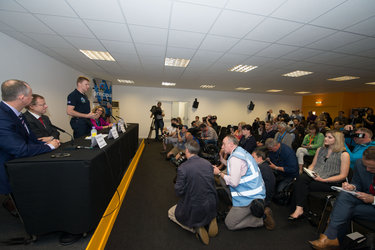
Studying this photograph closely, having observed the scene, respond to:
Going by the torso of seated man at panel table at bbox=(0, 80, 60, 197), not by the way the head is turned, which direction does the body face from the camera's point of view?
to the viewer's right

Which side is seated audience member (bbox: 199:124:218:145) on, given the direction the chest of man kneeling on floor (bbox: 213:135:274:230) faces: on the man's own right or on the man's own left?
on the man's own right

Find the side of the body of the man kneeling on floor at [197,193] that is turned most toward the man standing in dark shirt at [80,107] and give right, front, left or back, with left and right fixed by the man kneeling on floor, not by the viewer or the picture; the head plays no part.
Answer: front

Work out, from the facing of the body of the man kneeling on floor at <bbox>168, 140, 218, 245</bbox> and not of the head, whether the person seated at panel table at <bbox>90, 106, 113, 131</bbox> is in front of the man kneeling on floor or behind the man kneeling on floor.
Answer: in front

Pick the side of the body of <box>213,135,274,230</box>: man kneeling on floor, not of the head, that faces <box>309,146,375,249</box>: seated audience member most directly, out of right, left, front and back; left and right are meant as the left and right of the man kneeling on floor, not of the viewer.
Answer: back

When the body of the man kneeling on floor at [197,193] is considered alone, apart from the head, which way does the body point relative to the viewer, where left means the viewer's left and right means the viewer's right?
facing away from the viewer and to the left of the viewer

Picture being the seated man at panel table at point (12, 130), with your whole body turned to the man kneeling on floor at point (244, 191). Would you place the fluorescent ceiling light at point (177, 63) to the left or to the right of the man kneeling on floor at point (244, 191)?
left

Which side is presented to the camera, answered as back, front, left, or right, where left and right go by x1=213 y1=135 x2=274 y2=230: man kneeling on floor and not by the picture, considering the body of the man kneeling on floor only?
left

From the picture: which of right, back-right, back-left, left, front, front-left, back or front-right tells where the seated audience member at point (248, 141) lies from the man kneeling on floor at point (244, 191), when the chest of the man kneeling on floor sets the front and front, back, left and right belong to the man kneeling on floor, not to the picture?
right

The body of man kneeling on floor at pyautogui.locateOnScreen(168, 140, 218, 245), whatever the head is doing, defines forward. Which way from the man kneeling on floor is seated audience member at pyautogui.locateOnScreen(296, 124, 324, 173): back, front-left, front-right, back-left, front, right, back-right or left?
right

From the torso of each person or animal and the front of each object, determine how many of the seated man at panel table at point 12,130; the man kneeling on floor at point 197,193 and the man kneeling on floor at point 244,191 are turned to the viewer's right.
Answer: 1

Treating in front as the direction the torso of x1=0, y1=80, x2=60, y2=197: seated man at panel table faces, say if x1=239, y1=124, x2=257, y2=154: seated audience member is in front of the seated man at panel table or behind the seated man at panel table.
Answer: in front

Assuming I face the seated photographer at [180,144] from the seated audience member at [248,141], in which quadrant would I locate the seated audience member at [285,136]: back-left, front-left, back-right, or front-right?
back-right

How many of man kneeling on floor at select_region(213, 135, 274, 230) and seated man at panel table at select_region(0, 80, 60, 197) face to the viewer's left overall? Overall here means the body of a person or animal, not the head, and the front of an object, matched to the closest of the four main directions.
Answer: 1

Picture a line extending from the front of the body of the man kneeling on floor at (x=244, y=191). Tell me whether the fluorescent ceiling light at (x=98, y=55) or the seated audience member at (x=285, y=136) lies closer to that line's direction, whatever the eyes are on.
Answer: the fluorescent ceiling light

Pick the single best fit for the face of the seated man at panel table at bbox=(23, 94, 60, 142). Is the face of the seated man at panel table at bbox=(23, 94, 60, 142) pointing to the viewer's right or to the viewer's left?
to the viewer's right
